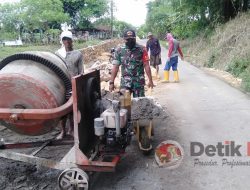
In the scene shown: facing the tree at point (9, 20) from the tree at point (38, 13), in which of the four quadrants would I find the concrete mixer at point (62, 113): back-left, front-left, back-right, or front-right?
back-left

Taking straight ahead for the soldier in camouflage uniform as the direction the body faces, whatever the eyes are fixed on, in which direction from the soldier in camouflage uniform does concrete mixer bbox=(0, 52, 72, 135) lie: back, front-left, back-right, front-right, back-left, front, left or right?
front-right

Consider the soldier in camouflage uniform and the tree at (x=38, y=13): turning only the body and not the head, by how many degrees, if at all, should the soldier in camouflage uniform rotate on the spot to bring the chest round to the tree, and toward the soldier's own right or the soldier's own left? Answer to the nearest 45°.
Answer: approximately 180°

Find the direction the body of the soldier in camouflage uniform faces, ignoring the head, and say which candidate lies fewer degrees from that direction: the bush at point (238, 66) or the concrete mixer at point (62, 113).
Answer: the concrete mixer

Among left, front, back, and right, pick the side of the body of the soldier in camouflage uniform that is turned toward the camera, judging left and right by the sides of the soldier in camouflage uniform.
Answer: front

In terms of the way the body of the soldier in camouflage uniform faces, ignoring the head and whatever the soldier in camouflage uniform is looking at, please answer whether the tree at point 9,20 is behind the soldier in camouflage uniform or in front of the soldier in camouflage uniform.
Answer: behind

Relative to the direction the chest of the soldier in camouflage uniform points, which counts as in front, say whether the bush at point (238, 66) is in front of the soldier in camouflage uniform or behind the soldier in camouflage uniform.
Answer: behind

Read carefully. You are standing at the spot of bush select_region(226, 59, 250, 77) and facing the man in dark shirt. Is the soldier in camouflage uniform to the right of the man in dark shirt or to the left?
left

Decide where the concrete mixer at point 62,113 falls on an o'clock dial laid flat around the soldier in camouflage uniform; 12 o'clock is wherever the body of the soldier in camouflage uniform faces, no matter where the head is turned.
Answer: The concrete mixer is roughly at 1 o'clock from the soldier in camouflage uniform.

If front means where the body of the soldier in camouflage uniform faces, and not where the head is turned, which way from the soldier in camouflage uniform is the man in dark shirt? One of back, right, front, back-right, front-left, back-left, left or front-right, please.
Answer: back
